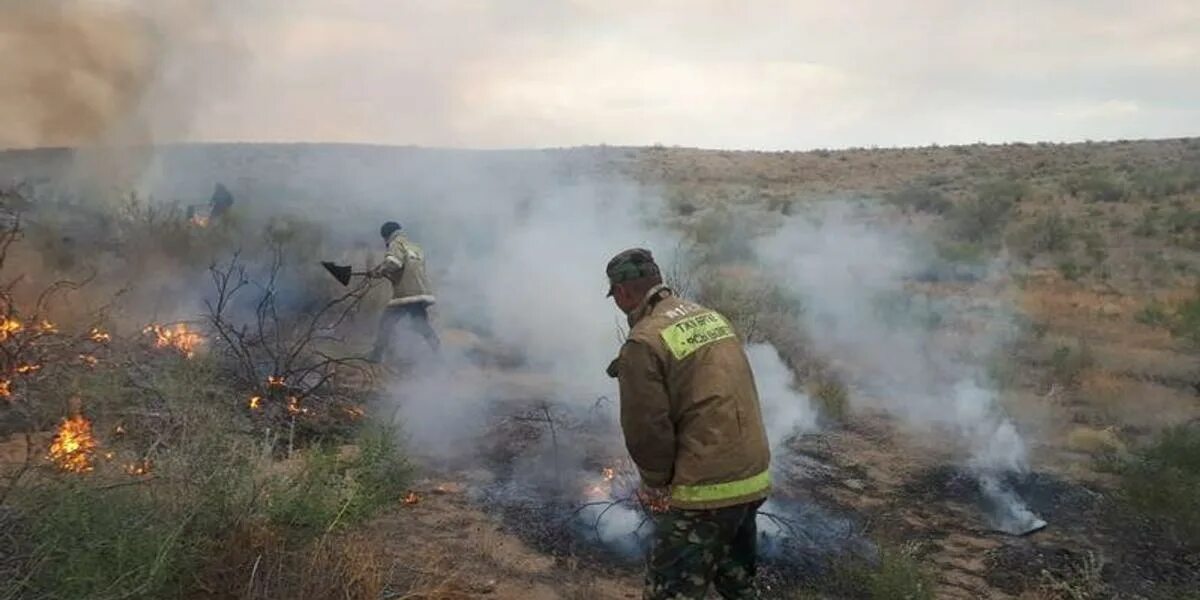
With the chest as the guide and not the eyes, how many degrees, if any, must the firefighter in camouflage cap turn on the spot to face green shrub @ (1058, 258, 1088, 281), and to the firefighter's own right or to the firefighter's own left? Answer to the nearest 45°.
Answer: approximately 90° to the firefighter's own right

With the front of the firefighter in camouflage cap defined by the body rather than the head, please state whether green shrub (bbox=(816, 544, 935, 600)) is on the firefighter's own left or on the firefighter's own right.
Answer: on the firefighter's own right

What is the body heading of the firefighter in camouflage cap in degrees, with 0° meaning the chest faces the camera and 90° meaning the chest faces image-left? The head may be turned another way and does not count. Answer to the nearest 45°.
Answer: approximately 135°

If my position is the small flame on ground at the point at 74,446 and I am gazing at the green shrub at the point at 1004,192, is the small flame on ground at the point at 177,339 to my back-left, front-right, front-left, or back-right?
front-left

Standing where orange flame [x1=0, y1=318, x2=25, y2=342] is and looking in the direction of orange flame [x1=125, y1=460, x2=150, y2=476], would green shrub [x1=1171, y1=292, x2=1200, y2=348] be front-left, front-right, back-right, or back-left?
front-left

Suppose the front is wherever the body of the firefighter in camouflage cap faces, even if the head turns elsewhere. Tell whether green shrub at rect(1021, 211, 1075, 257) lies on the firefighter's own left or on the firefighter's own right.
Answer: on the firefighter's own right

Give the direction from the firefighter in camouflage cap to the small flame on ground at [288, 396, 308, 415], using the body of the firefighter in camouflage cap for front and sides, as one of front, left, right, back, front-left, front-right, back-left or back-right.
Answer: front

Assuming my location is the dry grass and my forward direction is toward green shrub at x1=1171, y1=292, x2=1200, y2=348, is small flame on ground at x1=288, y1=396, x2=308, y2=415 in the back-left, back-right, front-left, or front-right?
back-left

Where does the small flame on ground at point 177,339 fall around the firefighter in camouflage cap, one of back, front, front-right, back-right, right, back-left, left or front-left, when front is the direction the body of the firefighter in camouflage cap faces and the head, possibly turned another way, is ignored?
front

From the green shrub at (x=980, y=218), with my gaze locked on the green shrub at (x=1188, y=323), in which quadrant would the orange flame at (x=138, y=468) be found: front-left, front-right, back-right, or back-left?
front-right

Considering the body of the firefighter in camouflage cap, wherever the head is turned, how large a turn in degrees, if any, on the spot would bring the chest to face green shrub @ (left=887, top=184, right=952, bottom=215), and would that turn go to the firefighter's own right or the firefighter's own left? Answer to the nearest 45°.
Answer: approximately 45° to the firefighter's own right

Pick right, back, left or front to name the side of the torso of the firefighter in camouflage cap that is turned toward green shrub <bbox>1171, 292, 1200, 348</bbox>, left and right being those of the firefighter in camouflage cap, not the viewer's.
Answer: right

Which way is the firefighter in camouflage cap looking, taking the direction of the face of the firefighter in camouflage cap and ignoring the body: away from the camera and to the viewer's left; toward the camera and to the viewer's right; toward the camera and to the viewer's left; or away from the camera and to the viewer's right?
away from the camera and to the viewer's left

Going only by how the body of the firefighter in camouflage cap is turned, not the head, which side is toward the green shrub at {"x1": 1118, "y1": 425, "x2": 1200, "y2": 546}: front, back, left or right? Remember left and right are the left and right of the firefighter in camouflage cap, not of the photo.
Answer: right

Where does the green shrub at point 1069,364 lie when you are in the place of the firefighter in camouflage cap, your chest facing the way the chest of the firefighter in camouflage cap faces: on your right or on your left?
on your right
